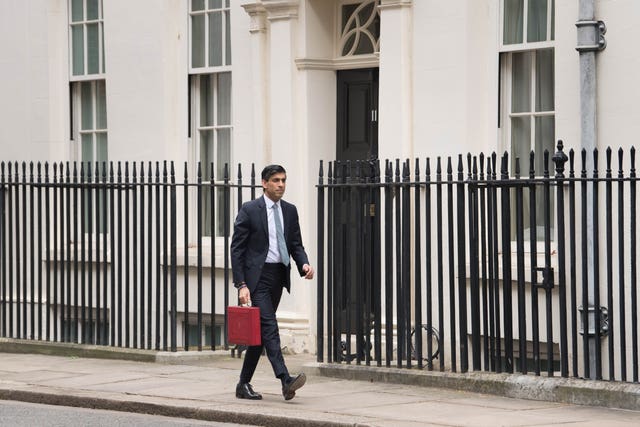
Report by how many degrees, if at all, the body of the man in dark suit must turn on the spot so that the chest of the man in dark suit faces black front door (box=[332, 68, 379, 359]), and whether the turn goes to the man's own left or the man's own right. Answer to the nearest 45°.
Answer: approximately 90° to the man's own left

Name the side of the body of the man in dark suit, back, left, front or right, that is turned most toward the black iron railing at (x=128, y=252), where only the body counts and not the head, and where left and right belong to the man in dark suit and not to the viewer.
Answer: back

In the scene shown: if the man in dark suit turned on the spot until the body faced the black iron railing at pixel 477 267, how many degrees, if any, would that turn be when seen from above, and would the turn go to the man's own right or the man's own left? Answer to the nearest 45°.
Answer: approximately 45° to the man's own left

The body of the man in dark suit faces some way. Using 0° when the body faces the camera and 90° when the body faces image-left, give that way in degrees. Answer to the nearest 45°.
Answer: approximately 315°

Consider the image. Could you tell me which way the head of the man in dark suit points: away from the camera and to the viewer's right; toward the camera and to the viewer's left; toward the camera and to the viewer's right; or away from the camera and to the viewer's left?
toward the camera and to the viewer's right
